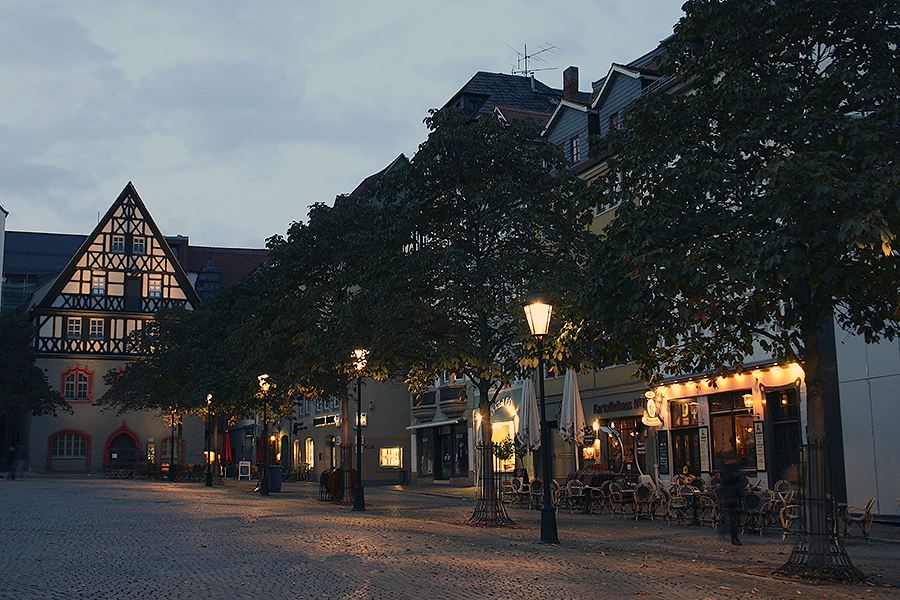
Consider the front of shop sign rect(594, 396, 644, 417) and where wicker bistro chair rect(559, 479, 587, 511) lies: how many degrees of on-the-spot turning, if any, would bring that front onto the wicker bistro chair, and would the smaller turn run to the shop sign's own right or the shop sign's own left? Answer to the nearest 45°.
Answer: approximately 45° to the shop sign's own left

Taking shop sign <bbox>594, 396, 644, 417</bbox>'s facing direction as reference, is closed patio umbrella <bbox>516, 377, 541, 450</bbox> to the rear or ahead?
ahead

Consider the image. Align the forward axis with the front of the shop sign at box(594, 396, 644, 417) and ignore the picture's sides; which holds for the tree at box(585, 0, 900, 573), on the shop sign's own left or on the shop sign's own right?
on the shop sign's own left

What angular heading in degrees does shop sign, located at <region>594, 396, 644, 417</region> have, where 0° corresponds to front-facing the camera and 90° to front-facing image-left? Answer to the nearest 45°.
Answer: approximately 45°

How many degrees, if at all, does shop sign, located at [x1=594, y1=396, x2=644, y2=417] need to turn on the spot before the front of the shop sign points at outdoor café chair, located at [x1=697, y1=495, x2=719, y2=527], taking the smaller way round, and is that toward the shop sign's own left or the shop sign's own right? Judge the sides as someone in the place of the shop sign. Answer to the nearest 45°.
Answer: approximately 45° to the shop sign's own left

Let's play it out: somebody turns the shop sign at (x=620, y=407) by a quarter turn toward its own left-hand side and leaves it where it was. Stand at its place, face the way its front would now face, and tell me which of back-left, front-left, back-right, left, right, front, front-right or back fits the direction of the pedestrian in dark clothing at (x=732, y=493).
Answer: front-right

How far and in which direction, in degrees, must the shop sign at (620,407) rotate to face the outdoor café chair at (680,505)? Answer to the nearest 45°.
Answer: approximately 45° to its left

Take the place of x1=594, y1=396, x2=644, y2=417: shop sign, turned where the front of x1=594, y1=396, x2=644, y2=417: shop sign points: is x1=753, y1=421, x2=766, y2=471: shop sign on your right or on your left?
on your left

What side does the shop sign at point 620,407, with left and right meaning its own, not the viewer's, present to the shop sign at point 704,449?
left

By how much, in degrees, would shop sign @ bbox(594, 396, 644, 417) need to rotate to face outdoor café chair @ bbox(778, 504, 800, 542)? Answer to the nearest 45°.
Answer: approximately 45° to its left

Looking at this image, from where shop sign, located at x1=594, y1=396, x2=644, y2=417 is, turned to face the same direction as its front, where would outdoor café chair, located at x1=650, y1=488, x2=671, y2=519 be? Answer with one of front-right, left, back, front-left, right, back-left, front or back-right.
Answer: front-left
